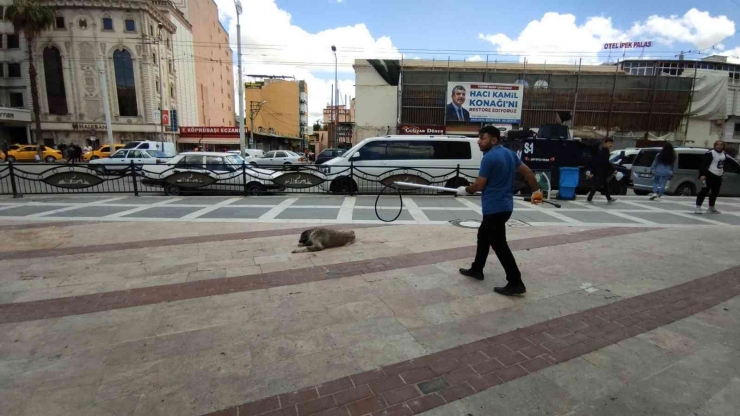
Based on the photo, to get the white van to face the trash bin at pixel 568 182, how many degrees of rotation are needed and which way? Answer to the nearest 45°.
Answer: approximately 180°

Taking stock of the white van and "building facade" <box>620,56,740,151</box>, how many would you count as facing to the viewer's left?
1

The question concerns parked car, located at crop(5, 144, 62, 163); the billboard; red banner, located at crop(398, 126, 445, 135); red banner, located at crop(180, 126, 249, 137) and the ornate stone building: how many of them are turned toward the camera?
4

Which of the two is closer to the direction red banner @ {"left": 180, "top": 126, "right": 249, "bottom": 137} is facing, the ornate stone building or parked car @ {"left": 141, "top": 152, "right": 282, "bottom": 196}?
the parked car

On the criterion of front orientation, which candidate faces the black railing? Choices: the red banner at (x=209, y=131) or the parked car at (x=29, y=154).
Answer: the red banner

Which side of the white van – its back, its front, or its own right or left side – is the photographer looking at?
left

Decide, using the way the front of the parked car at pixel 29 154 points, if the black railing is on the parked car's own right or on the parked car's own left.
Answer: on the parked car's own left

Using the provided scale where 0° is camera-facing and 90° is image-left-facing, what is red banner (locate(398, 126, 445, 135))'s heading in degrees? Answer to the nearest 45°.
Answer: approximately 0°

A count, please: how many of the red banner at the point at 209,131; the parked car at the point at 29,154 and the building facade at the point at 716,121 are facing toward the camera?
2

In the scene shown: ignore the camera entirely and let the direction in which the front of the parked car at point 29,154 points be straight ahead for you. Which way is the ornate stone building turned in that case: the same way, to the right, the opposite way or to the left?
to the left

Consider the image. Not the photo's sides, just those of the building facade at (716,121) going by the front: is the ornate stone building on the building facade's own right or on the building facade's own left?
on the building facade's own right

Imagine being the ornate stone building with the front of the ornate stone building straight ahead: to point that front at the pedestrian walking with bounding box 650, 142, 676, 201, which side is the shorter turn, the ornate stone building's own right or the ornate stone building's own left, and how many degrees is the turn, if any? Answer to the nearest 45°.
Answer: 0° — it already faces them

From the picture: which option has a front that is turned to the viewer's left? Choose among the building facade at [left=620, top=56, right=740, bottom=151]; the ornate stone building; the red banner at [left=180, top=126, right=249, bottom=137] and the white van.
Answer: the white van

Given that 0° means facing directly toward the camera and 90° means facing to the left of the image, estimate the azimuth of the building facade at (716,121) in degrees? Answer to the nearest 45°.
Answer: approximately 0°
